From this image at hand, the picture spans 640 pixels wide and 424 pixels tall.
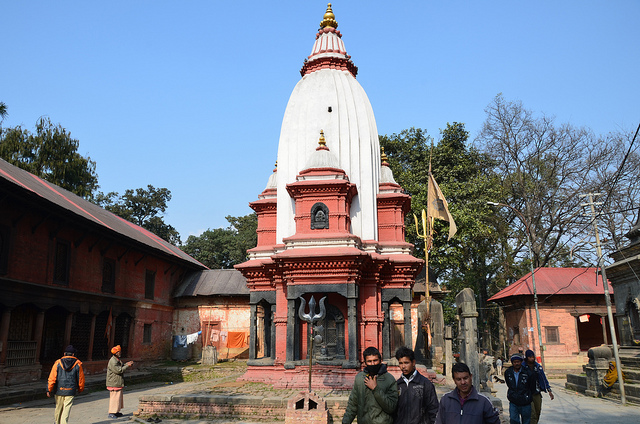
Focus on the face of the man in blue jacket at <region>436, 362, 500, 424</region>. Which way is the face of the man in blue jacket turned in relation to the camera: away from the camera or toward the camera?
toward the camera

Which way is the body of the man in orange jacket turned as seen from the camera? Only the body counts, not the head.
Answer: away from the camera

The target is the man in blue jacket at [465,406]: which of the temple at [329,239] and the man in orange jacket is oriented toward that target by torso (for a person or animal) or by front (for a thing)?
the temple

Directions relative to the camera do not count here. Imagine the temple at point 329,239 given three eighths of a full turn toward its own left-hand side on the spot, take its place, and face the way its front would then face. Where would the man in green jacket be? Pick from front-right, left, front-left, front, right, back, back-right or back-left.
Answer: back-right

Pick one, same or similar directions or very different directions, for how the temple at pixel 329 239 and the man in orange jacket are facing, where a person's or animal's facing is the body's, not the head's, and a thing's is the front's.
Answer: very different directions

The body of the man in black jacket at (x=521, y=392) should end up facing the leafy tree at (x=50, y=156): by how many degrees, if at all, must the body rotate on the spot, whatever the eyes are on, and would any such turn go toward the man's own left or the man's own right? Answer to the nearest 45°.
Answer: approximately 135° to the man's own right

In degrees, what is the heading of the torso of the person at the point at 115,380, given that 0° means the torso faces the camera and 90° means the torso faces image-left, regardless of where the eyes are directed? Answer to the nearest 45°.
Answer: approximately 270°

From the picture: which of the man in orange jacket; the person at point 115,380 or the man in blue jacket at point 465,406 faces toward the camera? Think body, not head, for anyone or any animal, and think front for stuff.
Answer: the man in blue jacket

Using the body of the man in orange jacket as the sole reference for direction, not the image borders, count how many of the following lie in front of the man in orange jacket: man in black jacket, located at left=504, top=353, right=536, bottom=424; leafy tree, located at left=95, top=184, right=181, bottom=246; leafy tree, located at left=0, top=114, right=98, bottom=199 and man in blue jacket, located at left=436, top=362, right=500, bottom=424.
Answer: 2

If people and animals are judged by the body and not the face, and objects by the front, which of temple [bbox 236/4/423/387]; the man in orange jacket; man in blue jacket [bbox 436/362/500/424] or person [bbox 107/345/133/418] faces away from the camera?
the man in orange jacket

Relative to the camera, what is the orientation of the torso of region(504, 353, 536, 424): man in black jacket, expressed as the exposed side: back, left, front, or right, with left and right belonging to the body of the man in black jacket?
front

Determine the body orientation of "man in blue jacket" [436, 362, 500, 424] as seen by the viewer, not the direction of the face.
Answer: toward the camera

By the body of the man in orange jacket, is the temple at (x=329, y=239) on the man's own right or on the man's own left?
on the man's own right

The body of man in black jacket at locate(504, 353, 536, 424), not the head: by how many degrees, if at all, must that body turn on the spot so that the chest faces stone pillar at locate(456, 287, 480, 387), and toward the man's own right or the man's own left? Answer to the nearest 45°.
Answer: approximately 180°

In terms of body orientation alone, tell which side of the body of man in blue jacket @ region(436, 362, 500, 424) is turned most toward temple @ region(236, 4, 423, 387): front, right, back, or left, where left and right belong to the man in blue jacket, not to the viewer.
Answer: back
